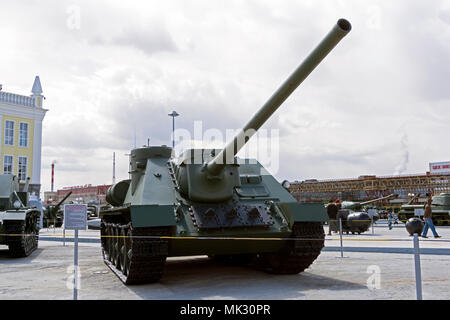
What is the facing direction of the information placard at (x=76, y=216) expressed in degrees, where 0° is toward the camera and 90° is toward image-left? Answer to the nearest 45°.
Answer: approximately 0°

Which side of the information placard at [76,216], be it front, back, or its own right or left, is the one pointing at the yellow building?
back

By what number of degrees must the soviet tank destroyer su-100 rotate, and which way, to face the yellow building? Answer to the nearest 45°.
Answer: approximately 180°

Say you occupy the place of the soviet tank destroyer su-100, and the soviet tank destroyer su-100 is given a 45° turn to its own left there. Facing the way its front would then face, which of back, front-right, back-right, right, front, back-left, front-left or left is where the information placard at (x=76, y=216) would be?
back-right

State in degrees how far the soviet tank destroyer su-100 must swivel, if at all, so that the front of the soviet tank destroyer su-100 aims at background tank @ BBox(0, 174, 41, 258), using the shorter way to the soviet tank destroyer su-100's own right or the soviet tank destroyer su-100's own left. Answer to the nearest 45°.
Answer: approximately 180°

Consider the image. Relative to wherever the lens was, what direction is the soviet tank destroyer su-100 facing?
facing the viewer and to the right of the viewer
